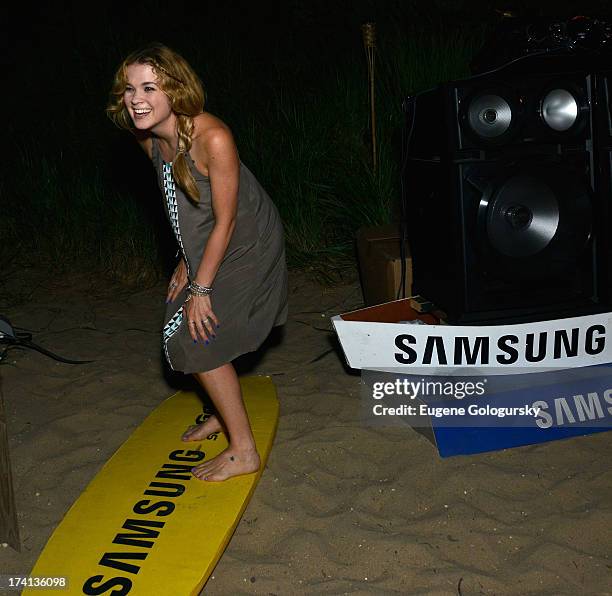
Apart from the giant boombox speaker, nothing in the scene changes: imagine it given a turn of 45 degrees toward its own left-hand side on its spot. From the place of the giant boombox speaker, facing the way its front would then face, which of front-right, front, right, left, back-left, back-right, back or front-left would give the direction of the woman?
back-right

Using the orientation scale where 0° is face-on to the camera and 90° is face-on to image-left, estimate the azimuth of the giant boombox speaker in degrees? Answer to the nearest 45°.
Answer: approximately 315°

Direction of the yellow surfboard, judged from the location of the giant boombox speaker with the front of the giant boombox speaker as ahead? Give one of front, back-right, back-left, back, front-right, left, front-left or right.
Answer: right

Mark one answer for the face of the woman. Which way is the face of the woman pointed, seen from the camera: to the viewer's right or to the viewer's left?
to the viewer's left
